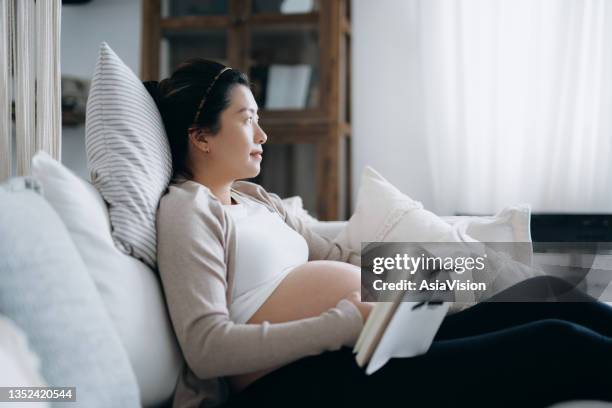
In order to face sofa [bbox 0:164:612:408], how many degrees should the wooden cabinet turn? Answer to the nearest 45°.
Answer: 0° — it already faces it

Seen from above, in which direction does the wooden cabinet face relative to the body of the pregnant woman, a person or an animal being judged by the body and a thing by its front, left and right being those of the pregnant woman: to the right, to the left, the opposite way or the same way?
to the right

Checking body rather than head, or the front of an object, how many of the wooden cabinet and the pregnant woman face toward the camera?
1

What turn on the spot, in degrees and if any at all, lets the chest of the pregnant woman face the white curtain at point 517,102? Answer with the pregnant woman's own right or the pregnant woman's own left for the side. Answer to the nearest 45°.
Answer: approximately 90° to the pregnant woman's own left

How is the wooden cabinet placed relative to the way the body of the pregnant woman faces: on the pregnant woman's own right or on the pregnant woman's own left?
on the pregnant woman's own left

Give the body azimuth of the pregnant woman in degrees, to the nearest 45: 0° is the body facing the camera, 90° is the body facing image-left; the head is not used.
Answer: approximately 270°

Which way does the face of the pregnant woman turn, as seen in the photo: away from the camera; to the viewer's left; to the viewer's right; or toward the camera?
to the viewer's right
